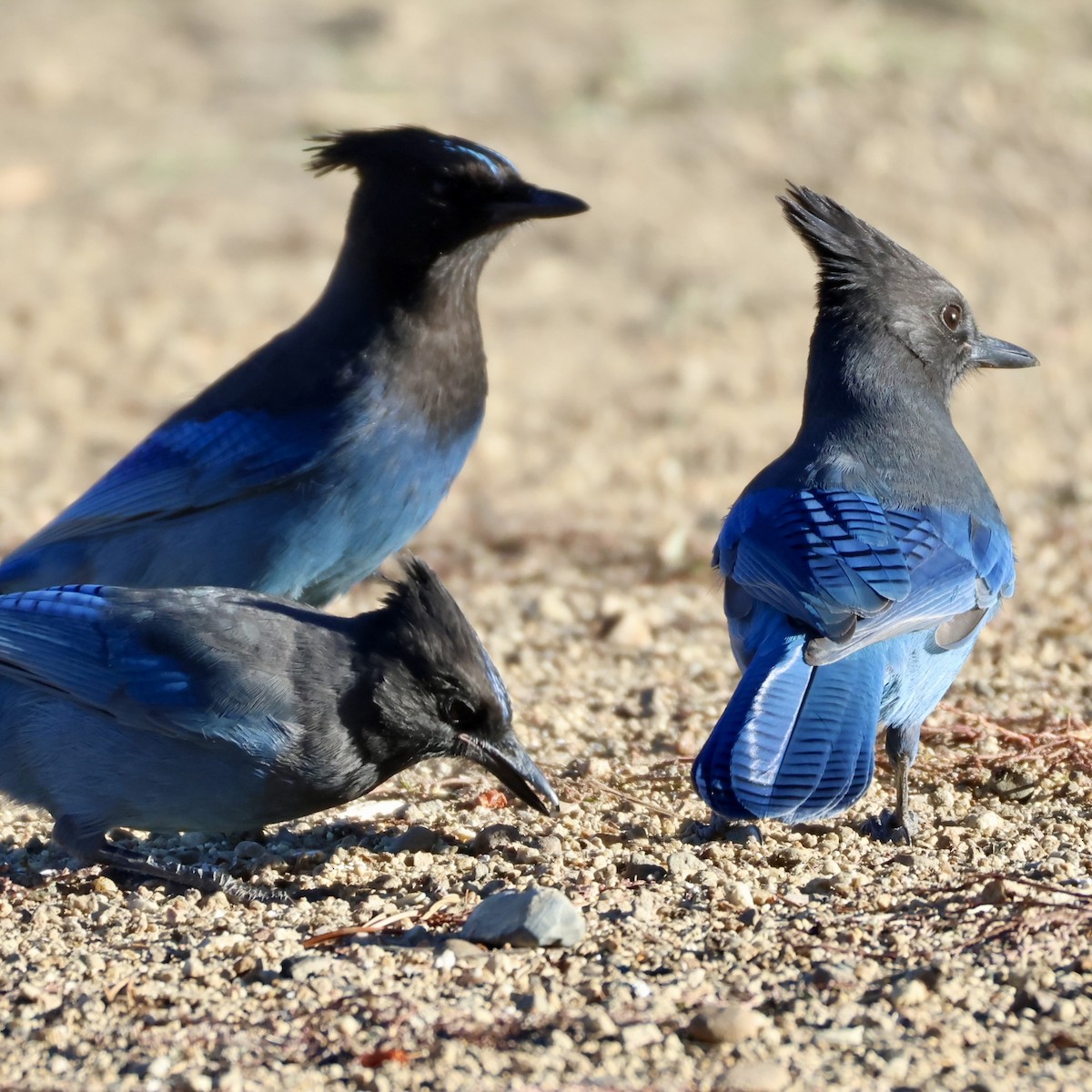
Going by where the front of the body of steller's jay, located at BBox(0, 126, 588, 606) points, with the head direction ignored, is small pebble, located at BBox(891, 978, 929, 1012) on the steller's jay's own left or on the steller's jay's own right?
on the steller's jay's own right

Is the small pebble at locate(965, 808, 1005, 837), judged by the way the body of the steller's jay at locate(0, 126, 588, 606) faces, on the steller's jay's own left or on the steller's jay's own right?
on the steller's jay's own right

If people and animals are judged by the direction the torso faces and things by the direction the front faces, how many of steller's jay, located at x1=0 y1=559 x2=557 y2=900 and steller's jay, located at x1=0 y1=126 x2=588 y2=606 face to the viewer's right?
2

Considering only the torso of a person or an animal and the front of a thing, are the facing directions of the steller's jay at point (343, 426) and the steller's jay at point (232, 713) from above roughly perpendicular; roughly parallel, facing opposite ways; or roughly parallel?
roughly parallel

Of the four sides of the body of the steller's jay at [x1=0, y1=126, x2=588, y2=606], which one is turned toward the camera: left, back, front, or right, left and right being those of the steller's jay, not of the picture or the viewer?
right

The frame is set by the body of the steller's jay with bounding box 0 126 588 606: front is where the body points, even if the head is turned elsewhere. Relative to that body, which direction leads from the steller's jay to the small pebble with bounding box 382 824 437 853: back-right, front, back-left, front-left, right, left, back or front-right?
right

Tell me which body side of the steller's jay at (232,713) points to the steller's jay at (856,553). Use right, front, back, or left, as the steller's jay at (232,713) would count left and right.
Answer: front

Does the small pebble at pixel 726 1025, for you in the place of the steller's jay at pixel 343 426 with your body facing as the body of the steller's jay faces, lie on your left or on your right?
on your right

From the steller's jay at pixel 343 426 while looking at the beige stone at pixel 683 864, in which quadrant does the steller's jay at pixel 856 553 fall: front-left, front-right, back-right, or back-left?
front-left

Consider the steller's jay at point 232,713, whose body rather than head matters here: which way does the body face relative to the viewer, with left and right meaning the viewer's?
facing to the right of the viewer

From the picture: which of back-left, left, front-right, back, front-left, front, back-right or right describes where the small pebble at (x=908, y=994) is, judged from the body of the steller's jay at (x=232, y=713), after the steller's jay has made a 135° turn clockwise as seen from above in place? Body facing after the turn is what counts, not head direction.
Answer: left
